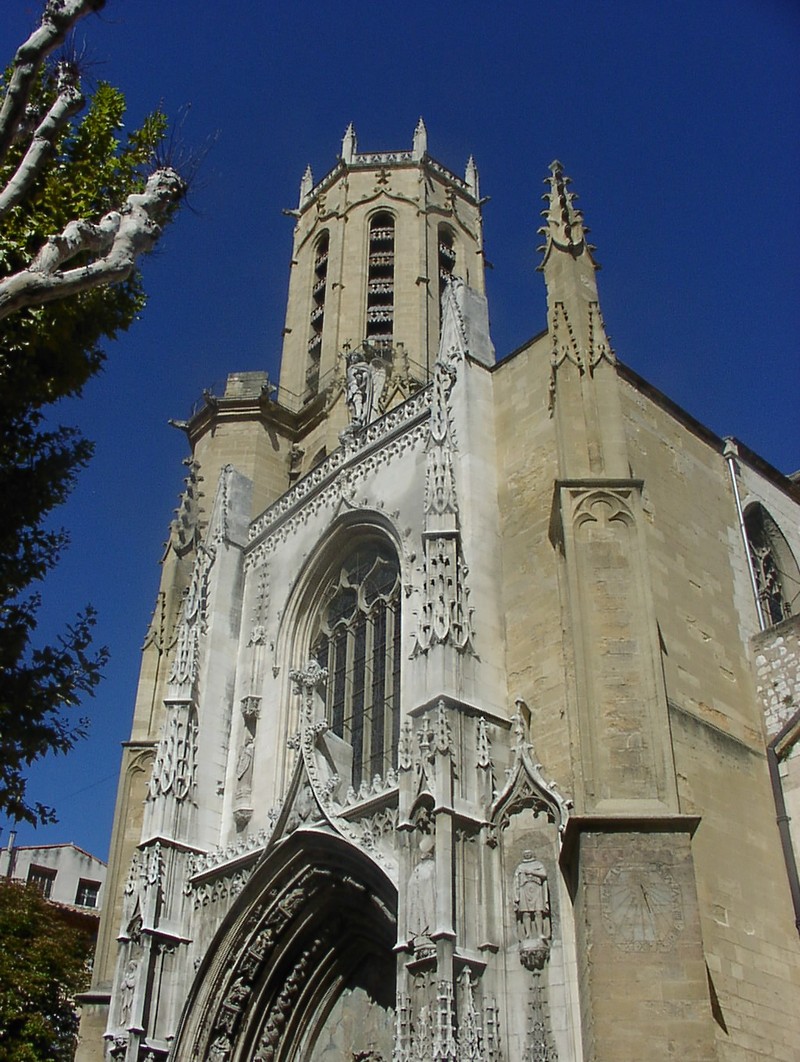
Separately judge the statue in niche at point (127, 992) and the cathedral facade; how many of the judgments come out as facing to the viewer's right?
0

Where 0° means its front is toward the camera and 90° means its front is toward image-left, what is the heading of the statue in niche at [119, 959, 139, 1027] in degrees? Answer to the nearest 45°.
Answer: approximately 45°

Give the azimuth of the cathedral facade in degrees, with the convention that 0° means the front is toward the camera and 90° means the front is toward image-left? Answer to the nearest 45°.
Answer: approximately 45°
